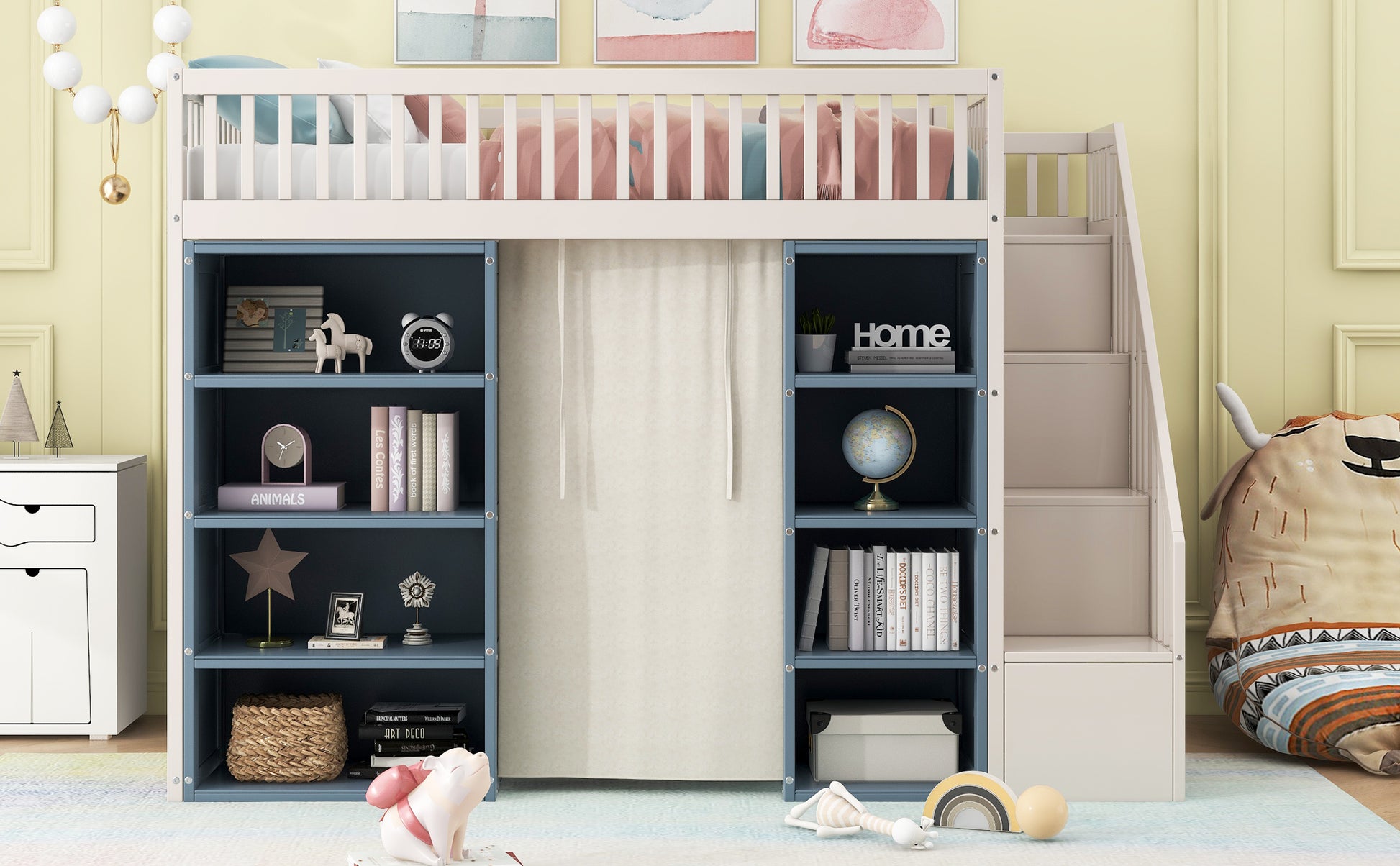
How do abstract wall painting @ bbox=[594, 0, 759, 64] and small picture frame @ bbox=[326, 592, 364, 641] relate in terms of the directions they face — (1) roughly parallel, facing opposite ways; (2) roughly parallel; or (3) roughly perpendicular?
roughly parallel

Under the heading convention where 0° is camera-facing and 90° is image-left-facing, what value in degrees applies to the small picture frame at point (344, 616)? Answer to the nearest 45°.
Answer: approximately 0°

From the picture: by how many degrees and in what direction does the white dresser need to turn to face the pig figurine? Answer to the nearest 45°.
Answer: approximately 45° to its left

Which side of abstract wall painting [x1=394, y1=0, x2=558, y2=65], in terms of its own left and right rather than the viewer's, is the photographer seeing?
front

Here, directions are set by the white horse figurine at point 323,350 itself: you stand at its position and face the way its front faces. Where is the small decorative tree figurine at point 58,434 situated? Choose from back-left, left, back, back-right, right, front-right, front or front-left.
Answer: front-right

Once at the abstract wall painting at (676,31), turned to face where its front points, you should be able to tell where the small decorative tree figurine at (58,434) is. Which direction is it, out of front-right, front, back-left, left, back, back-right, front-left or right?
right

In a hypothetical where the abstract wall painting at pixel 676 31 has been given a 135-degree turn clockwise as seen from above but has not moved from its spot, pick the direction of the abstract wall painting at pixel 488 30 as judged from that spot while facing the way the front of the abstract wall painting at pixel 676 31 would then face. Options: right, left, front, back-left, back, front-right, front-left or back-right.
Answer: front-left

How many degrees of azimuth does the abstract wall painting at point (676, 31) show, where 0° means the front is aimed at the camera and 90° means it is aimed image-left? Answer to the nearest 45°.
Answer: approximately 0°

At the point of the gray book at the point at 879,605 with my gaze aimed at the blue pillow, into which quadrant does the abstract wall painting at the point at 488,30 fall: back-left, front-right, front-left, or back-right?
front-right

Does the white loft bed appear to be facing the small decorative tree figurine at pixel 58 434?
no

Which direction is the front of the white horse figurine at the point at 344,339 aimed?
to the viewer's left

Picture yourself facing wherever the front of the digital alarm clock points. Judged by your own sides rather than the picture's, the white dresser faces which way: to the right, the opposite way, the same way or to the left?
the same way

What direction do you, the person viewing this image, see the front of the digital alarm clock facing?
facing the viewer

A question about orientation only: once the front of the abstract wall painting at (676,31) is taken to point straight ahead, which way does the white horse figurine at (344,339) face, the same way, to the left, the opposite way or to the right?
to the right

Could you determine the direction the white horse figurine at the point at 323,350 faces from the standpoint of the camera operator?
facing to the left of the viewer

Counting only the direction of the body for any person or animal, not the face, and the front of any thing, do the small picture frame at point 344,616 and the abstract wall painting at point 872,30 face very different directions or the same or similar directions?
same or similar directions
